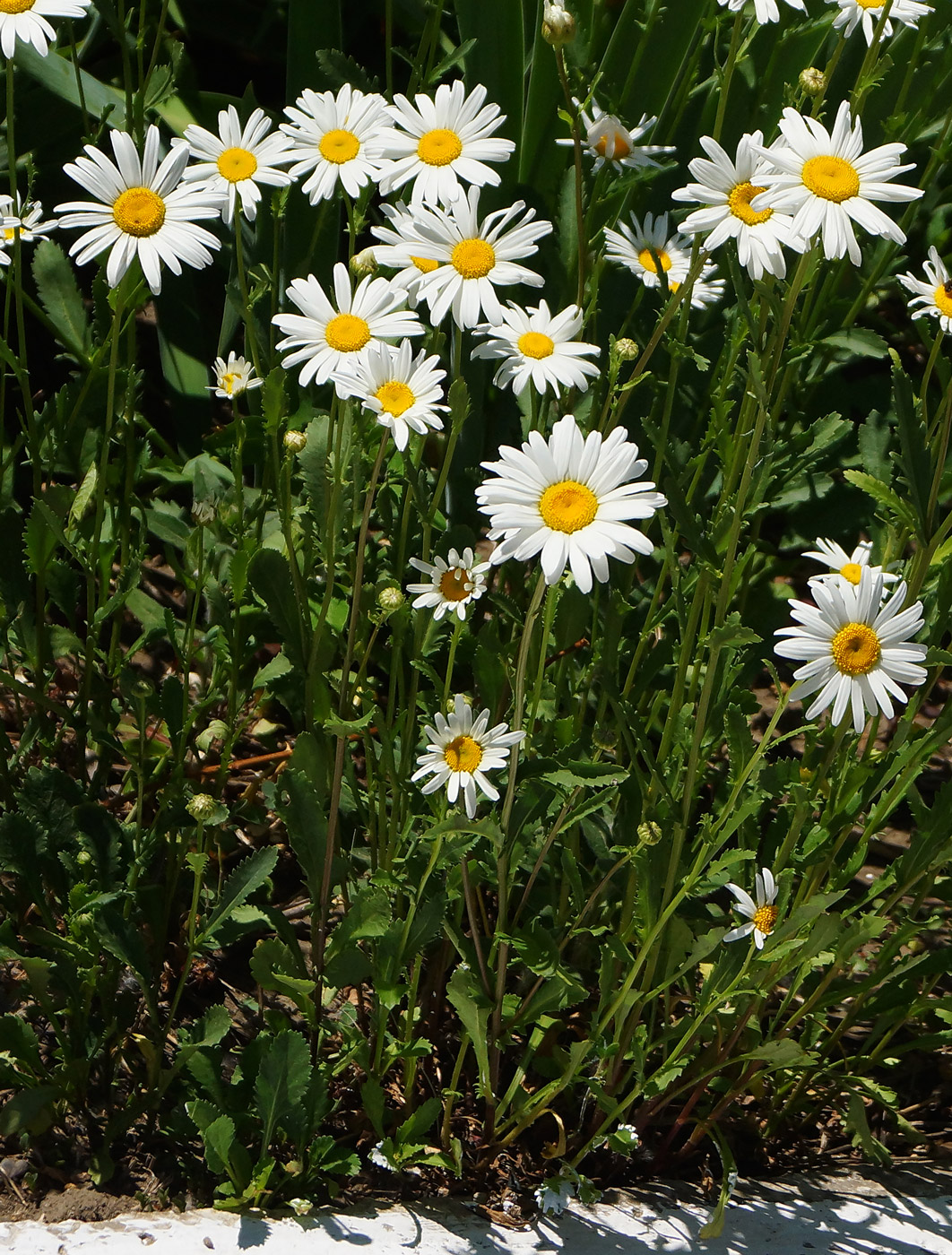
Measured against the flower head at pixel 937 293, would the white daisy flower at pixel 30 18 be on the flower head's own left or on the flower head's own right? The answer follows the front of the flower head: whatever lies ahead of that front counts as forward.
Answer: on the flower head's own right

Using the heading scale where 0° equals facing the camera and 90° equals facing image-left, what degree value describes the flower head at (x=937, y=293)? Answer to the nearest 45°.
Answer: approximately 0°

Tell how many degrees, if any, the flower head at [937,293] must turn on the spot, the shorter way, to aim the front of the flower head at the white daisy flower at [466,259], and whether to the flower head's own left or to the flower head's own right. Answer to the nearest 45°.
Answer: approximately 45° to the flower head's own right

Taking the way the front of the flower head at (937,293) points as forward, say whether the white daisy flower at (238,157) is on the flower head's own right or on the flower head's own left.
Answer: on the flower head's own right

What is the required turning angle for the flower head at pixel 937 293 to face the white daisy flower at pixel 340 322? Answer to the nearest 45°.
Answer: approximately 45° to its right

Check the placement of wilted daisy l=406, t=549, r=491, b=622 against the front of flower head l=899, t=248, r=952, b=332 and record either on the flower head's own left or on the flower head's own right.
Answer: on the flower head's own right

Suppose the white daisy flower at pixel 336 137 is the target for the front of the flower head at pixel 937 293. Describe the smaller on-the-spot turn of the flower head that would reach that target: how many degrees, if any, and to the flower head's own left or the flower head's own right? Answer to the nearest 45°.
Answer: approximately 90° to the flower head's own right

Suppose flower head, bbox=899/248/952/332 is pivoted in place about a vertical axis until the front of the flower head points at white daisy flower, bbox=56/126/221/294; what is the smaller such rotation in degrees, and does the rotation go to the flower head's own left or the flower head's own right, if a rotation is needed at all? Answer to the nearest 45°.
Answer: approximately 45° to the flower head's own right
